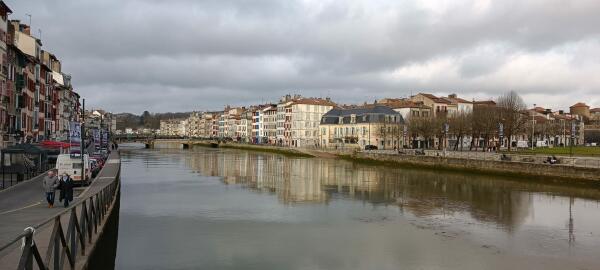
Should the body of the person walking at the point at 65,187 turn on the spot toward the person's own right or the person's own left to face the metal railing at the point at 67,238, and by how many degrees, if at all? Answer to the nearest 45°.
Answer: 0° — they already face it

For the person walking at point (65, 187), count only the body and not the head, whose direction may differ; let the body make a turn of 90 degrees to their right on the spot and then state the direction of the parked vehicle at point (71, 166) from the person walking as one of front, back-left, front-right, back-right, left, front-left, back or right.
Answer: right

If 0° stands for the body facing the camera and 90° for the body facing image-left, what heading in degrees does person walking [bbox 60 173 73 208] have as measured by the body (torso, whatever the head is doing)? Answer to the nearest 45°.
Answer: approximately 0°
